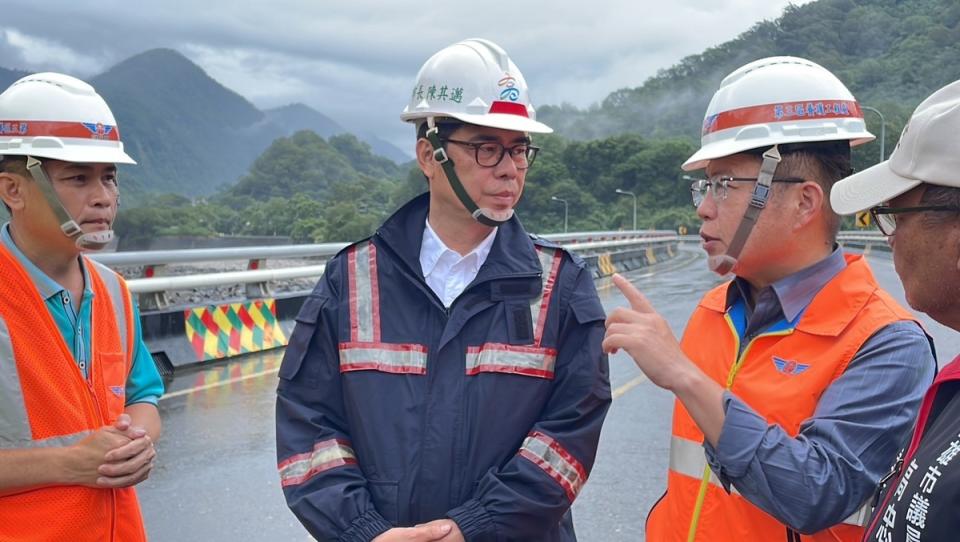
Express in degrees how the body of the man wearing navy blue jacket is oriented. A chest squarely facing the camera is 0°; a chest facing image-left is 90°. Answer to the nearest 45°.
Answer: approximately 0°

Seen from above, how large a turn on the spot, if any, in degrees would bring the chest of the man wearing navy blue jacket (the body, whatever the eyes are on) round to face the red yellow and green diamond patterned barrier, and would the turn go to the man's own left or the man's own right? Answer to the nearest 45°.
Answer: approximately 180°

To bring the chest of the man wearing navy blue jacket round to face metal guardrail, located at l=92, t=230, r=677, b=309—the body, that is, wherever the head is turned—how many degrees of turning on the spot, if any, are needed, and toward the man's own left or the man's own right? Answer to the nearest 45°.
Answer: approximately 180°
